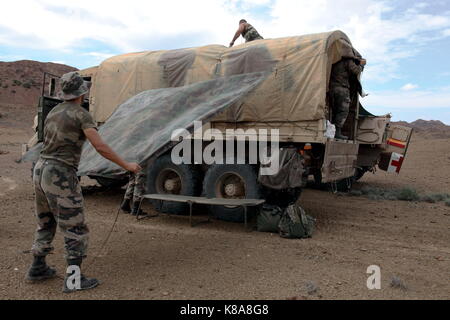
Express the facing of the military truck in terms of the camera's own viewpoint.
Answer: facing away from the viewer and to the left of the viewer

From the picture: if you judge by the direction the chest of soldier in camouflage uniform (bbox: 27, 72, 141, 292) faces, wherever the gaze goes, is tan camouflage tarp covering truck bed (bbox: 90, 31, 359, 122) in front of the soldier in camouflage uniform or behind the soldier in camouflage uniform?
in front

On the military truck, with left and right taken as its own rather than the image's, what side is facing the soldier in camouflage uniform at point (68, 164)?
left

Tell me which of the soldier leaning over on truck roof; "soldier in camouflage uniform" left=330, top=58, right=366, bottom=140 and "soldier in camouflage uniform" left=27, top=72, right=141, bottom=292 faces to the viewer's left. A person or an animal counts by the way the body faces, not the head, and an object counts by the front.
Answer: the soldier leaning over on truck roof

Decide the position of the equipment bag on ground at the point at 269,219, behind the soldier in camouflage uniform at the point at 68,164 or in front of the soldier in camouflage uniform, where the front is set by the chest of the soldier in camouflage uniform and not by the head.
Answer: in front

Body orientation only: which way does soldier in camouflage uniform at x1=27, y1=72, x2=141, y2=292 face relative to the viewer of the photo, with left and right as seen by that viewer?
facing away from the viewer and to the right of the viewer

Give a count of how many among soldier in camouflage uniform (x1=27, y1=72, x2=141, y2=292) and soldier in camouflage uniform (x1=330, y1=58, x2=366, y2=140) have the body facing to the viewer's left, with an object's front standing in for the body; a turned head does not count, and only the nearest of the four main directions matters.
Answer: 0

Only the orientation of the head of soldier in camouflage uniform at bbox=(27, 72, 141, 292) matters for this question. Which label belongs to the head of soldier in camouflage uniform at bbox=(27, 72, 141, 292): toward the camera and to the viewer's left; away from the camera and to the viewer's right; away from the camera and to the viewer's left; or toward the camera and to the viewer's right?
away from the camera and to the viewer's right

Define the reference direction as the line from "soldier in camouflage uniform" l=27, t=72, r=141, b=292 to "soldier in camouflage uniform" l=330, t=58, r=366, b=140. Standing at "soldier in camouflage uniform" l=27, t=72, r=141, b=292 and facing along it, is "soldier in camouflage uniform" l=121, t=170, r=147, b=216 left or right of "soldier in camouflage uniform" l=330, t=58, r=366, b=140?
left

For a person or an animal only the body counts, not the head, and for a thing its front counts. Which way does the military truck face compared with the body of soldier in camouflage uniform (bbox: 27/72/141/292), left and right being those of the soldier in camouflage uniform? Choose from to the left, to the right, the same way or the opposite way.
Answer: to the left

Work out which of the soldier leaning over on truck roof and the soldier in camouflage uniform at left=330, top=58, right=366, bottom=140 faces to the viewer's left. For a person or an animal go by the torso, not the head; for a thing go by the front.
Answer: the soldier leaning over on truck roof

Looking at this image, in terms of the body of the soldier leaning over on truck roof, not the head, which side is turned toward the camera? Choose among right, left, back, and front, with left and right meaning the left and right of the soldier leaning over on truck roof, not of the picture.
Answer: left
